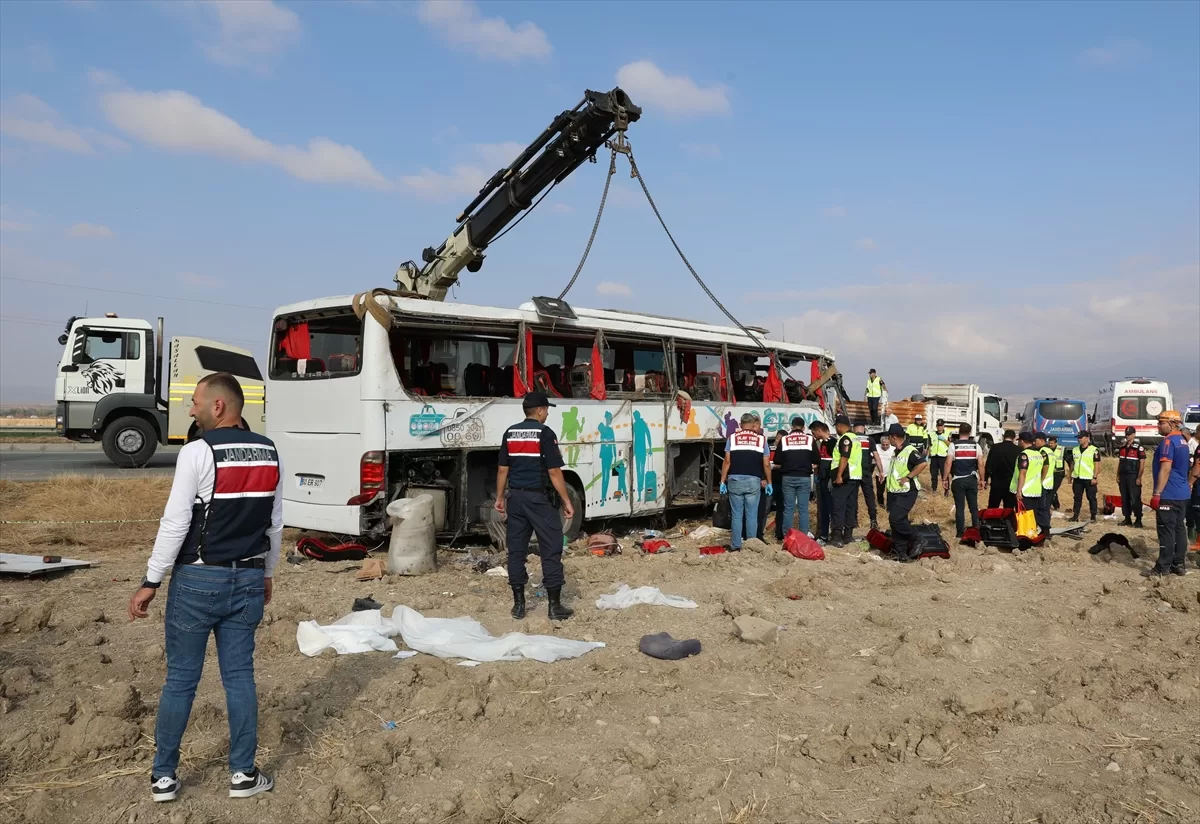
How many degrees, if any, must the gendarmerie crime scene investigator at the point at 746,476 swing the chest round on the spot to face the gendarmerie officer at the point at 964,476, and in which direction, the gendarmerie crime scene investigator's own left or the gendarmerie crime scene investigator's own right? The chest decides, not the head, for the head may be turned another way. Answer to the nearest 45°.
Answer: approximately 45° to the gendarmerie crime scene investigator's own right

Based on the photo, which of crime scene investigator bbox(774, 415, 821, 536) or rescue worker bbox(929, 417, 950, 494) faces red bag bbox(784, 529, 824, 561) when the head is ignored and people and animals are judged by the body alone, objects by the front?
rescue worker bbox(929, 417, 950, 494)

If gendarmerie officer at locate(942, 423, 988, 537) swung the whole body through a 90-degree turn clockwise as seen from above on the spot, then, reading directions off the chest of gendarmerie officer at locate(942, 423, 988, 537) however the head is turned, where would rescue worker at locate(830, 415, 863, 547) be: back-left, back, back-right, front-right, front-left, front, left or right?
back-right

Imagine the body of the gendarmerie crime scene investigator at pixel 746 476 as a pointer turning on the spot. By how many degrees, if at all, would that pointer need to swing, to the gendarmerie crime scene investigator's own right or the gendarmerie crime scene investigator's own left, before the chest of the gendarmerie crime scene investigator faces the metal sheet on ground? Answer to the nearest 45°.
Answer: approximately 135° to the gendarmerie crime scene investigator's own left

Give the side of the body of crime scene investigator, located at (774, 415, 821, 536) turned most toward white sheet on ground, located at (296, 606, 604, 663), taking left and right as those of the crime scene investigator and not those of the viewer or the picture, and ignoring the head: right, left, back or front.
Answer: back

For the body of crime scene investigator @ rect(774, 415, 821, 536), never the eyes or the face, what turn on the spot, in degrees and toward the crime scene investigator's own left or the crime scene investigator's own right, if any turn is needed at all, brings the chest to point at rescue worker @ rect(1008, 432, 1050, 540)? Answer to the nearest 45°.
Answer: approximately 45° to the crime scene investigator's own right

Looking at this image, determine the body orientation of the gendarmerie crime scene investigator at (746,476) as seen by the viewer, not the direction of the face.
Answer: away from the camera

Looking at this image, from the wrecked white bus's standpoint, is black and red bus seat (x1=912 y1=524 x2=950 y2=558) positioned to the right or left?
on its right

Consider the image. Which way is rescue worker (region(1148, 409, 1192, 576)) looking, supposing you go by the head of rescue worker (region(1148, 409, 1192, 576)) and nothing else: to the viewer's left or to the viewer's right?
to the viewer's left

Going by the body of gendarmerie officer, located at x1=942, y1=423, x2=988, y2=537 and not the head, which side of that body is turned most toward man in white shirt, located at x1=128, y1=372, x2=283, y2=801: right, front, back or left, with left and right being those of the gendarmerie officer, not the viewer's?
back

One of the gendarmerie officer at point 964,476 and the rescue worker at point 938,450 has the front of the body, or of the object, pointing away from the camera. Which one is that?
the gendarmerie officer at point 964,476

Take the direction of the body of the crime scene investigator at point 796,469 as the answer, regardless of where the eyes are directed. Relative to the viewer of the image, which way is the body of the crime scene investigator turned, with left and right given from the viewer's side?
facing away from the viewer

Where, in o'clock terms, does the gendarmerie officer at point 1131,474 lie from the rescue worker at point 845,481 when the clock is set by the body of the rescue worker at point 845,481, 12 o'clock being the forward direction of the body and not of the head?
the gendarmerie officer at point 1131,474 is roughly at 3 o'clock from the rescue worker at point 845,481.
